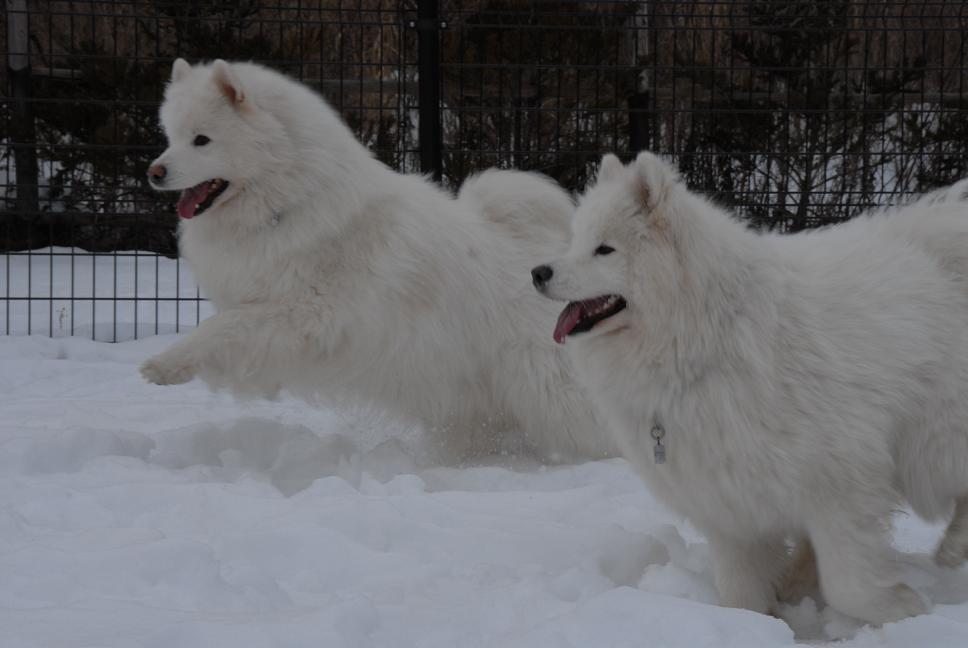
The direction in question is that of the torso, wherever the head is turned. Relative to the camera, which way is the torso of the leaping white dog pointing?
to the viewer's left

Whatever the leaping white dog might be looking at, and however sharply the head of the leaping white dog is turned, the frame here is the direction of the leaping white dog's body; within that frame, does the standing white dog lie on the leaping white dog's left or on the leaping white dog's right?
on the leaping white dog's left
